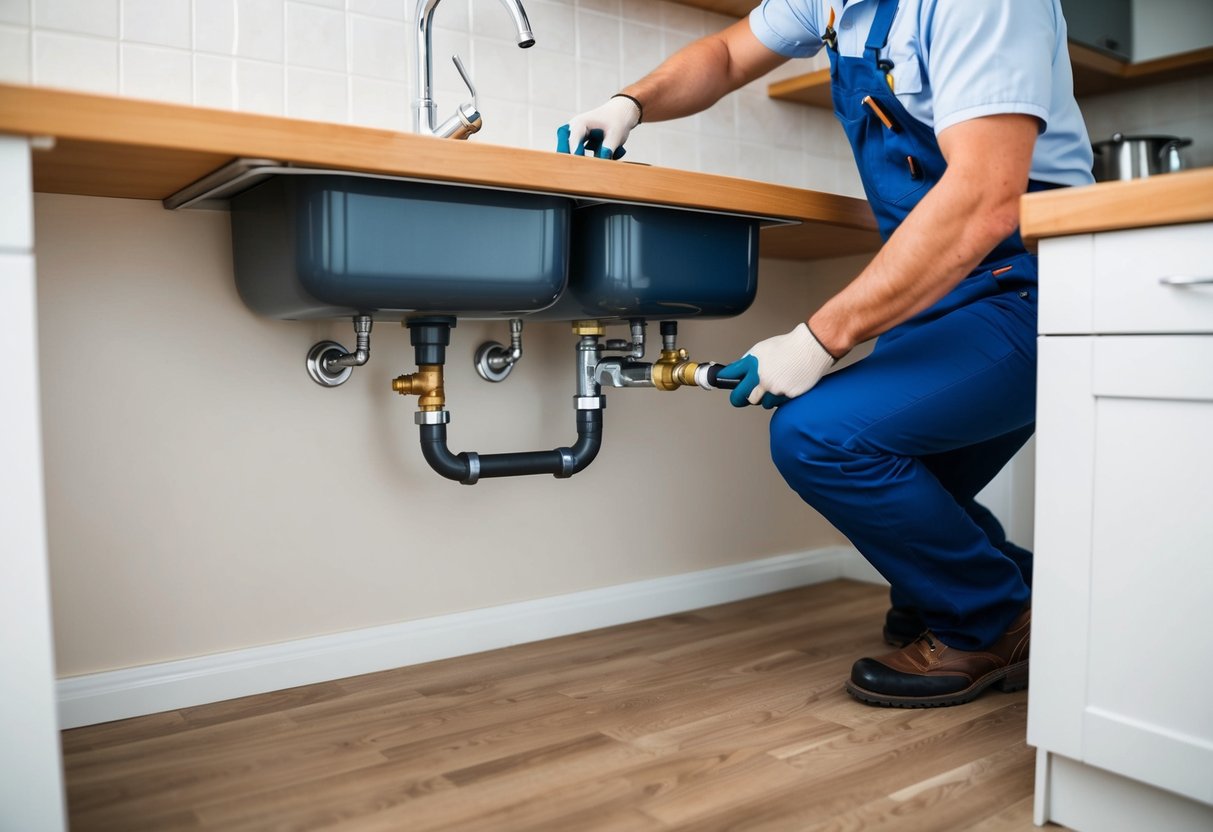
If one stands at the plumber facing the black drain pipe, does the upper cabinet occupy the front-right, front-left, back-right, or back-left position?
back-right

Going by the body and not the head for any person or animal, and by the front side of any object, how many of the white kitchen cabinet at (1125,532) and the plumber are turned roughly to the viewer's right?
0

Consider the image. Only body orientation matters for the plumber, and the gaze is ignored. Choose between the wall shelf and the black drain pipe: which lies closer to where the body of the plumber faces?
the black drain pipe

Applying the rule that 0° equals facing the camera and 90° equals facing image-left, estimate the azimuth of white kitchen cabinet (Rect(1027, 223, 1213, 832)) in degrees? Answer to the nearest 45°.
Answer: approximately 45°

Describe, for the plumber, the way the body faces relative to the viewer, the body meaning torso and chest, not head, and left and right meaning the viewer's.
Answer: facing the viewer and to the left of the viewer

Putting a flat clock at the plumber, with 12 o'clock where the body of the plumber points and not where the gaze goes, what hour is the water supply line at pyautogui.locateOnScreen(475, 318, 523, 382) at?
The water supply line is roughly at 2 o'clock from the plumber.

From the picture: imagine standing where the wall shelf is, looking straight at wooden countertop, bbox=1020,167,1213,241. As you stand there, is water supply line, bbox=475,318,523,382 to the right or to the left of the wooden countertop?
right

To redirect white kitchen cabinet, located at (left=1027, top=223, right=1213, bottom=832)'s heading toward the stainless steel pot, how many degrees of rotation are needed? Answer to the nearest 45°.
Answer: approximately 135° to its right
